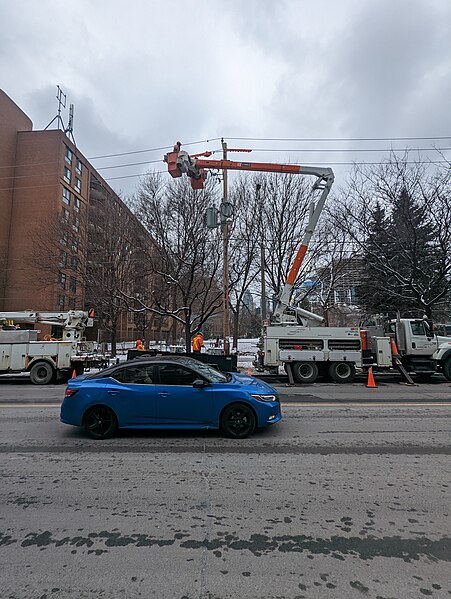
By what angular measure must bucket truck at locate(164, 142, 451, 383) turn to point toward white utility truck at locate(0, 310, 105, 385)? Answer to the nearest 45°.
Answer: approximately 180°

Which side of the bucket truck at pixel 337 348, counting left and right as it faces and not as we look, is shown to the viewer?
right

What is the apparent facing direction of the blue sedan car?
to the viewer's right

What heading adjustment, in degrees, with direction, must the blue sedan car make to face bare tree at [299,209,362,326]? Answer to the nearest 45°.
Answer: approximately 45° to its left

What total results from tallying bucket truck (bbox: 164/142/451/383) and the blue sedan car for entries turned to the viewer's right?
2

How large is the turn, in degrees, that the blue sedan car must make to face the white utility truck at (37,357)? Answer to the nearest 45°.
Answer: approximately 135° to its left
